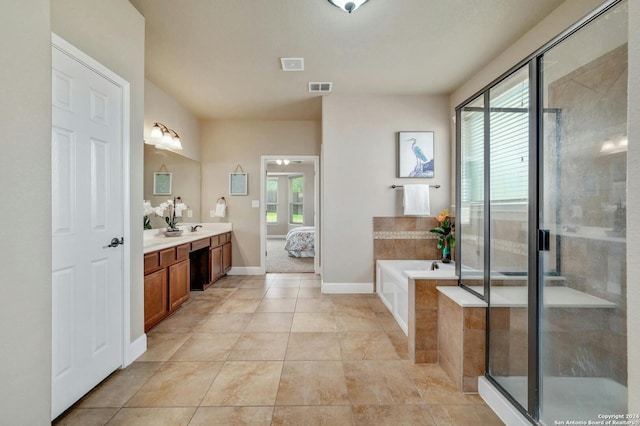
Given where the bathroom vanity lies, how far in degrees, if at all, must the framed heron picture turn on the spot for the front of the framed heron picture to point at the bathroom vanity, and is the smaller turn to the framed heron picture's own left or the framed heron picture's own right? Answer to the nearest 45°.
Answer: approximately 45° to the framed heron picture's own right

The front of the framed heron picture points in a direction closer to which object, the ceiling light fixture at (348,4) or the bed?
the ceiling light fixture

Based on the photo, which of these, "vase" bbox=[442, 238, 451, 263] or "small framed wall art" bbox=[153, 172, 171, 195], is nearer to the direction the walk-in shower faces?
the small framed wall art

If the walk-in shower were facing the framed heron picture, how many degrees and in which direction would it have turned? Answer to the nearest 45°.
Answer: approximately 90° to its right
